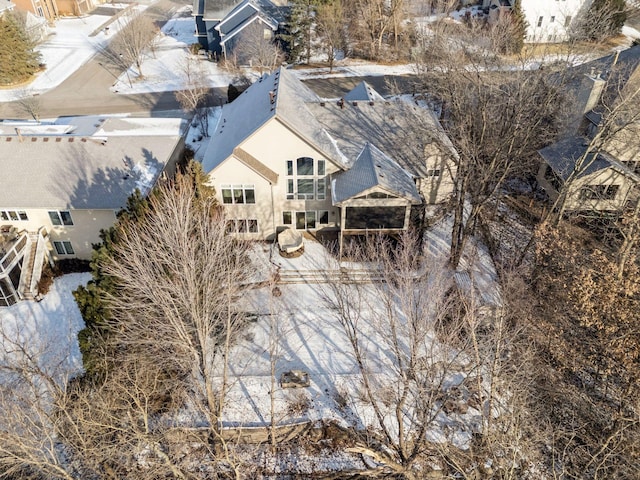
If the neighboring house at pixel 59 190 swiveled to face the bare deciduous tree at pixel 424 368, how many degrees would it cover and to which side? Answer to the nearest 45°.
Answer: approximately 135° to its right

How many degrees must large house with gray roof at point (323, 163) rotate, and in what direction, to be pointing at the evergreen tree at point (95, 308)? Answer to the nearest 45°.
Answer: approximately 135° to its left

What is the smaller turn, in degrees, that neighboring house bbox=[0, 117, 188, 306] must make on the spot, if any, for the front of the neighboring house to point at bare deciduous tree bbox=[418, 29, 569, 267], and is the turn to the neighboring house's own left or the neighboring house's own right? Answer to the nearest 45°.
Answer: approximately 135° to the neighboring house's own right

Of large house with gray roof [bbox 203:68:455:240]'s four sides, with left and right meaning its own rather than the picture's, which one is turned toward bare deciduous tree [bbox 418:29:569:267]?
right

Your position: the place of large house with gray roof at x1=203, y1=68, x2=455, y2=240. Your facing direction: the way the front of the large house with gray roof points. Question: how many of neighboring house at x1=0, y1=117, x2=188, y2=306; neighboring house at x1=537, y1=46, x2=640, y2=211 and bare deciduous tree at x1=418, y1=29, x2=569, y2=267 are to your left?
1

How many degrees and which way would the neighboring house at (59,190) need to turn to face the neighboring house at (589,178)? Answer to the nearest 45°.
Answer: approximately 135° to its right

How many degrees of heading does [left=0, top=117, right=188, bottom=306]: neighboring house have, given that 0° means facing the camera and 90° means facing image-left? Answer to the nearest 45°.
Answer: approximately 180°

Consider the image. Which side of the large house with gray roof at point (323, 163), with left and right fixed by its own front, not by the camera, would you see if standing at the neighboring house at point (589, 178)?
right

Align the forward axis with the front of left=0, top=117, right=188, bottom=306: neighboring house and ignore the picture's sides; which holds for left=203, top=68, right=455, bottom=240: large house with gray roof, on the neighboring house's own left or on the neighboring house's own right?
on the neighboring house's own right

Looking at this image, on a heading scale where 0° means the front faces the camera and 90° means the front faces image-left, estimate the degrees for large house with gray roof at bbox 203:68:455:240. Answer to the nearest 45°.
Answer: approximately 180°

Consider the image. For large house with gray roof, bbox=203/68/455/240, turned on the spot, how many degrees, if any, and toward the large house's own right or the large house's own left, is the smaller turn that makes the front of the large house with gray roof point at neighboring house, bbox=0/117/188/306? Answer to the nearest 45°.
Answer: approximately 90° to the large house's own left

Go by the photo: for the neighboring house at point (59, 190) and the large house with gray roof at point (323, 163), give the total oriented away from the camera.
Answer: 2
